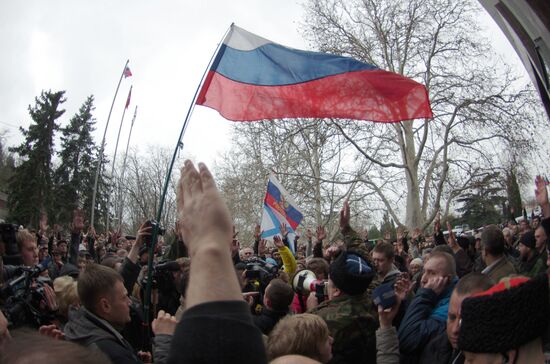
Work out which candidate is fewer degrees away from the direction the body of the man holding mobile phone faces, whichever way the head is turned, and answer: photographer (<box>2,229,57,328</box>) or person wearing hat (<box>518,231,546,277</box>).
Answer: the photographer

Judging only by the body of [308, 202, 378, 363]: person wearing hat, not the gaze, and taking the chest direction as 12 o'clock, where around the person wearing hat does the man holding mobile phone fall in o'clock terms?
The man holding mobile phone is roughly at 4 o'clock from the person wearing hat.

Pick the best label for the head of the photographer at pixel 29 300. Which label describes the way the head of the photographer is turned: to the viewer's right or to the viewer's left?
to the viewer's right

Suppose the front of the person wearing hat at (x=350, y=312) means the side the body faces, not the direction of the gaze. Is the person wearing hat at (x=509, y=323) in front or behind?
behind
